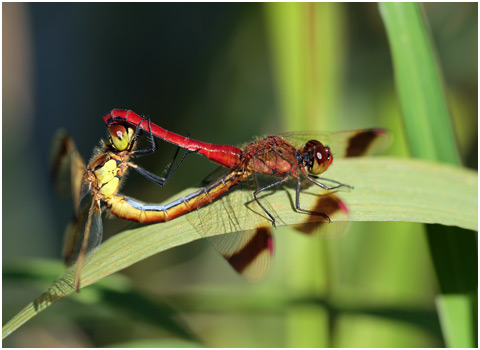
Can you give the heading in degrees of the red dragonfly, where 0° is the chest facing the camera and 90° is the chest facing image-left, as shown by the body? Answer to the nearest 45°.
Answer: approximately 270°
